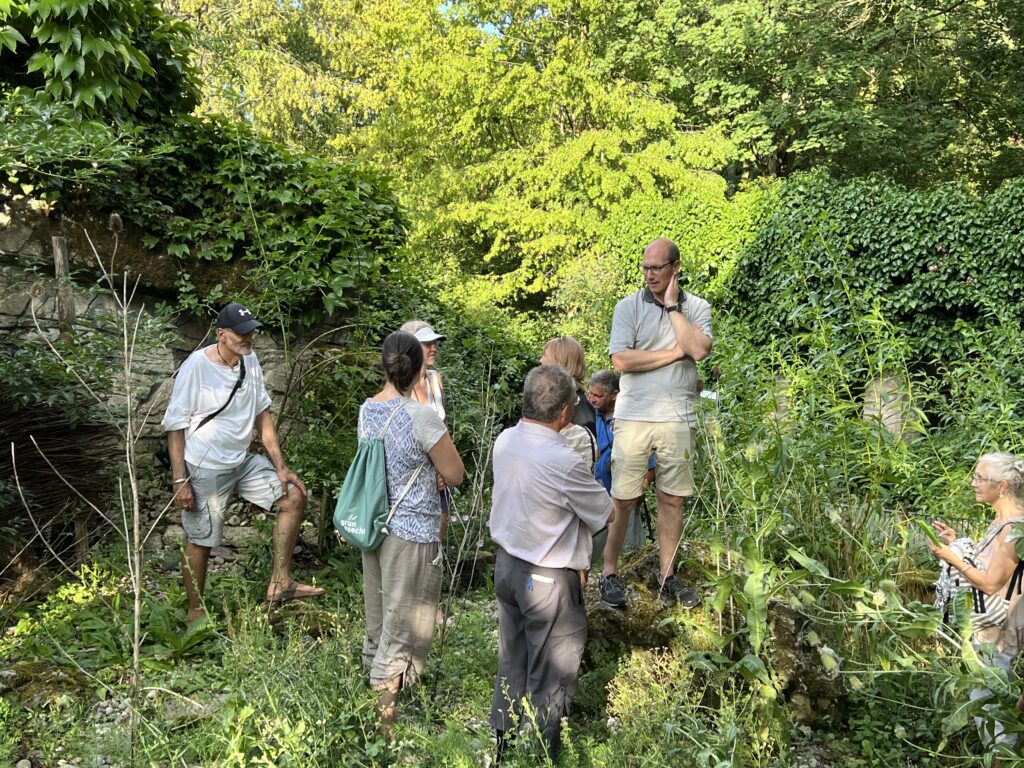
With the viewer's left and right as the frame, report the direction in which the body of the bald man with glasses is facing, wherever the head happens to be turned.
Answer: facing the viewer

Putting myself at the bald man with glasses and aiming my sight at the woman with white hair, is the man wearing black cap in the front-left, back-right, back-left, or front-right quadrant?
back-right

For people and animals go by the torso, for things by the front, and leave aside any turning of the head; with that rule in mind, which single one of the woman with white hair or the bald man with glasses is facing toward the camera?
the bald man with glasses

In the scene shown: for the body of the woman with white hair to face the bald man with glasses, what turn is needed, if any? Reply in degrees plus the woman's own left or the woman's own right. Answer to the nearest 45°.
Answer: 0° — they already face them

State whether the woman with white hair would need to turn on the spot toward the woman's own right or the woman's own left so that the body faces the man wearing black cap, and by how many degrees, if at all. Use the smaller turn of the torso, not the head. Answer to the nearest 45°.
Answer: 0° — they already face them

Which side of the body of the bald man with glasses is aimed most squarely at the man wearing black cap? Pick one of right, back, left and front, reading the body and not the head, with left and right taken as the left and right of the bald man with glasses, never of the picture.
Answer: right

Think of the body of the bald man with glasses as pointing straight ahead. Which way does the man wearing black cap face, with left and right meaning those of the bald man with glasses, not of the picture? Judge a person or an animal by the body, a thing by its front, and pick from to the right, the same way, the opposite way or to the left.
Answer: to the left

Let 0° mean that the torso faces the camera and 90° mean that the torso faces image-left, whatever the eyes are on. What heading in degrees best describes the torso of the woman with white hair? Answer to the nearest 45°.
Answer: approximately 90°

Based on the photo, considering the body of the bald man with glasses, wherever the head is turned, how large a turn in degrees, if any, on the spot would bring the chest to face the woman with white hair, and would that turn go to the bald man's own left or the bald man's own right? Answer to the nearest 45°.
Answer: approximately 45° to the bald man's own left

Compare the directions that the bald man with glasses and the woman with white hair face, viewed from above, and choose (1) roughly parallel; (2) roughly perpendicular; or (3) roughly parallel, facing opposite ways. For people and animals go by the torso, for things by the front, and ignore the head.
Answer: roughly perpendicular

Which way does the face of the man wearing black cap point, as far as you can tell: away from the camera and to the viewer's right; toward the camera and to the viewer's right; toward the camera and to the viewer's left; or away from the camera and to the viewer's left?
toward the camera and to the viewer's right

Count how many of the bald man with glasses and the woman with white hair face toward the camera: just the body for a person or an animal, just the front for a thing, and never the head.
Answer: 1

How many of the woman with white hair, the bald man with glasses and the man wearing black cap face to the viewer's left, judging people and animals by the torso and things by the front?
1

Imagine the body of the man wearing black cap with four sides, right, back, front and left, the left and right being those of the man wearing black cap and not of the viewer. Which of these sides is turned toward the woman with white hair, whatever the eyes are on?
front

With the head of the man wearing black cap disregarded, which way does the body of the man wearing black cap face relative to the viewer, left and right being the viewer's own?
facing the viewer and to the right of the viewer

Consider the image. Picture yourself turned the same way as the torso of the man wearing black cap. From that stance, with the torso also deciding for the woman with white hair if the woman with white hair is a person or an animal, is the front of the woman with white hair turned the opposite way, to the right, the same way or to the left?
the opposite way
